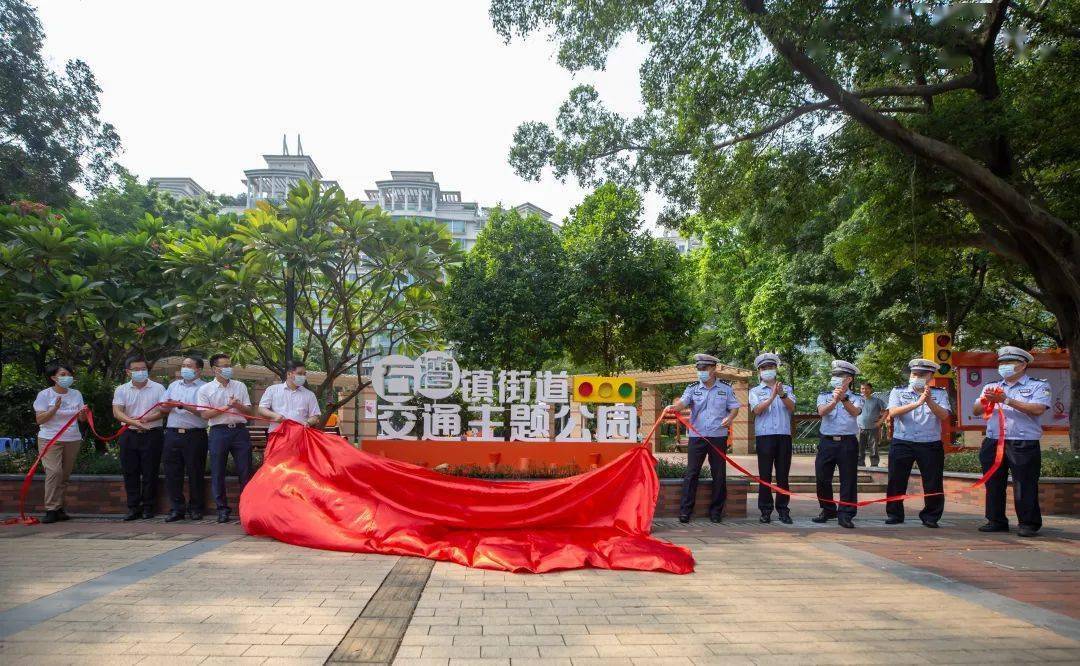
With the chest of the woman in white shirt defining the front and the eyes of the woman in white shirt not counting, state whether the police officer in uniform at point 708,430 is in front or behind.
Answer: in front

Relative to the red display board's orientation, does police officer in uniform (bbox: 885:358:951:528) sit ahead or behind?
ahead

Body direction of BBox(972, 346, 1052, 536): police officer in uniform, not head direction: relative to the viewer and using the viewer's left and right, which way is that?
facing the viewer and to the left of the viewer

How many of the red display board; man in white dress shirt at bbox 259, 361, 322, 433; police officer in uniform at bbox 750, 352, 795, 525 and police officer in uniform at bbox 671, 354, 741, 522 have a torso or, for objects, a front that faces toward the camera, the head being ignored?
4

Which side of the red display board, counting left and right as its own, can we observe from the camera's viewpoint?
front

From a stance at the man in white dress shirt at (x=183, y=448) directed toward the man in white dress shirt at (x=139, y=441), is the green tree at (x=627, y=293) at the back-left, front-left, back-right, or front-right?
back-right

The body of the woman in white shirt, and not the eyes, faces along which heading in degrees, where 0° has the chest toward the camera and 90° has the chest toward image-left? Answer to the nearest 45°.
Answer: approximately 315°

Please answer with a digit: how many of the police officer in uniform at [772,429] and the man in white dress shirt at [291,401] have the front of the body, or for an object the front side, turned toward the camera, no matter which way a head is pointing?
2

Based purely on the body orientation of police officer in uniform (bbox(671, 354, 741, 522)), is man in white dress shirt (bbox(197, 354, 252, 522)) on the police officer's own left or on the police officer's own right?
on the police officer's own right

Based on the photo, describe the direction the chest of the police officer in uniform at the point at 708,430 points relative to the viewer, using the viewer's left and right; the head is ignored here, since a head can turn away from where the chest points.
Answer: facing the viewer

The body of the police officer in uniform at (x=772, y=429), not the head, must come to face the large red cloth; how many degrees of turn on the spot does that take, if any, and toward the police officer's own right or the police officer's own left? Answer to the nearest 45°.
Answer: approximately 45° to the police officer's own right

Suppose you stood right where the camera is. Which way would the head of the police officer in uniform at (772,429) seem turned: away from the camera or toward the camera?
toward the camera

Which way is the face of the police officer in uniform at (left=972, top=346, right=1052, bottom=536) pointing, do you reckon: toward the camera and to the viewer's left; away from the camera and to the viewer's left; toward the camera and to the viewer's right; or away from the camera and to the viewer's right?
toward the camera and to the viewer's left

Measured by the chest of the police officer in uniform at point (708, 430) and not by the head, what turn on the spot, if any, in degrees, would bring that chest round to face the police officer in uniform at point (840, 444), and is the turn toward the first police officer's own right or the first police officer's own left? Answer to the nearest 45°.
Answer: approximately 90° to the first police officer's own left

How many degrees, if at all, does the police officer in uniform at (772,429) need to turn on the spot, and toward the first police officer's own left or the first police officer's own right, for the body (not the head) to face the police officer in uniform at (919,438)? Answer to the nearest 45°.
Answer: approximately 90° to the first police officer's own left
